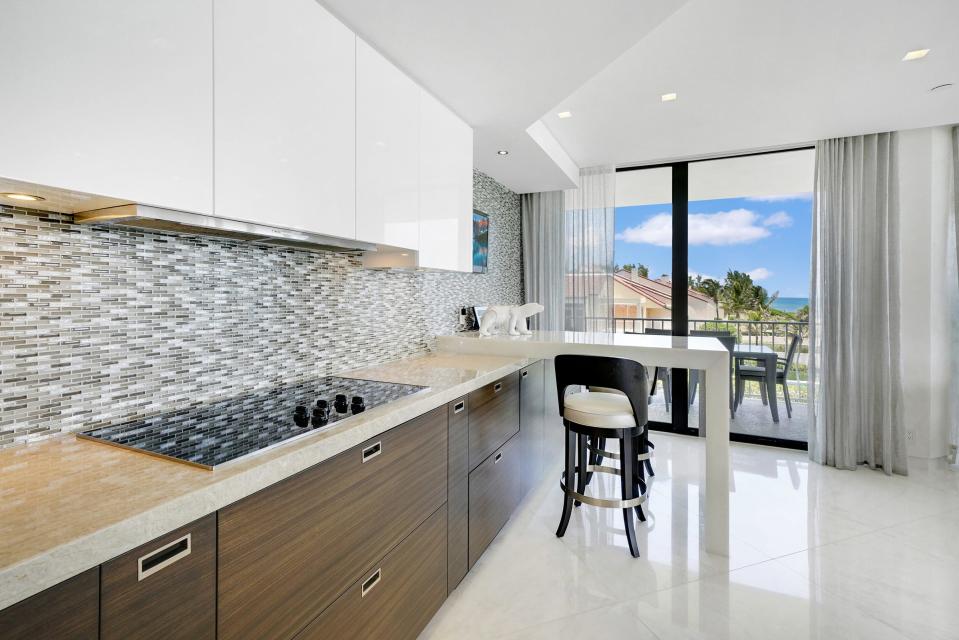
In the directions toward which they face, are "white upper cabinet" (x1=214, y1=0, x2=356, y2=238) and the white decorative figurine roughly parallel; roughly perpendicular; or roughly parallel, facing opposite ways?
roughly parallel

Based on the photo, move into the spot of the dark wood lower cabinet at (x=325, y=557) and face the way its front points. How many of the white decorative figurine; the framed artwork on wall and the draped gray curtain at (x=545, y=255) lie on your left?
3

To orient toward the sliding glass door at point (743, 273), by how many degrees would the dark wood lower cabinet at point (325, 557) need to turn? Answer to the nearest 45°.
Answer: approximately 45° to its left

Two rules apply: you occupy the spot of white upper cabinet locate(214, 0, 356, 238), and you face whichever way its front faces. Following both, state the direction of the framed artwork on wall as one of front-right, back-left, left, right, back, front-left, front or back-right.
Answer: left

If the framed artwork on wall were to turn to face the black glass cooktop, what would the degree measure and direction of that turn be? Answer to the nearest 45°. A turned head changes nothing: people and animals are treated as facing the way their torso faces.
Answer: approximately 45° to its right

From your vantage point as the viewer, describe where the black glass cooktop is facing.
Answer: facing the viewer and to the right of the viewer

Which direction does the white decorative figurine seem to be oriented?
to the viewer's right

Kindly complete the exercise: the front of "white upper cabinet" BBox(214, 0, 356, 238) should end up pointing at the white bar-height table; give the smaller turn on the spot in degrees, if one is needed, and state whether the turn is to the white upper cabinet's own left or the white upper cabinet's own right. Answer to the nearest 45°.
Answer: approximately 45° to the white upper cabinet's own left

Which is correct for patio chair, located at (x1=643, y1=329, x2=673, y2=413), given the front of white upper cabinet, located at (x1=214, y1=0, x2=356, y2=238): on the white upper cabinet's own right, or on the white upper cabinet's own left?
on the white upper cabinet's own left

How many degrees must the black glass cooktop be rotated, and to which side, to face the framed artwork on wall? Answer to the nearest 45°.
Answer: approximately 90° to its left

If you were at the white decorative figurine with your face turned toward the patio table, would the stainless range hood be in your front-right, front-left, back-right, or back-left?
back-right

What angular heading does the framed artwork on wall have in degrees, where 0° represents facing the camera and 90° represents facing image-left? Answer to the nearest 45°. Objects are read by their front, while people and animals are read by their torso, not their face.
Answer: approximately 315°

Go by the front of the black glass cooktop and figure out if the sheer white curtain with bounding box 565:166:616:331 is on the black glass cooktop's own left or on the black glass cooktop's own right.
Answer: on the black glass cooktop's own left

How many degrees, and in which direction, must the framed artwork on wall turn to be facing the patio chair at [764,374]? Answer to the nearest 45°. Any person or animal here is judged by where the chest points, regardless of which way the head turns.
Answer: approximately 45° to its left

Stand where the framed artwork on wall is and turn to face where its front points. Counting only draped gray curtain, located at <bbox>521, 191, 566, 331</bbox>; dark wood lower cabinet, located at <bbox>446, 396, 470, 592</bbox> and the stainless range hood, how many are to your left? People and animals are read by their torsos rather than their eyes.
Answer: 1

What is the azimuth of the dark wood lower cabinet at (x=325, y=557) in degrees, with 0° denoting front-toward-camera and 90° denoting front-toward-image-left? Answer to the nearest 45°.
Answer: approximately 315°

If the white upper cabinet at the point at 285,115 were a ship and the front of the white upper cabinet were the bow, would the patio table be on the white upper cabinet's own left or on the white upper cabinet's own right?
on the white upper cabinet's own left
